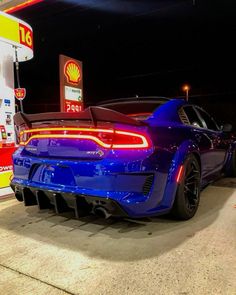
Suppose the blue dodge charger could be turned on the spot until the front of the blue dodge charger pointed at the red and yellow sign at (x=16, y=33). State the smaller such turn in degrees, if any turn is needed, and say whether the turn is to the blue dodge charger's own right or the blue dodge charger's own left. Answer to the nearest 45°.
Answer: approximately 90° to the blue dodge charger's own left

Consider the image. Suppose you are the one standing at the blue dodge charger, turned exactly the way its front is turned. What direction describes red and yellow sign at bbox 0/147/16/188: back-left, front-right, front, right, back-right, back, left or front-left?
left

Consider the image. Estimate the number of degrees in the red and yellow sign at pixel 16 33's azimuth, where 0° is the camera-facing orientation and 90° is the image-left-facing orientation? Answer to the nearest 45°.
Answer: approximately 315°

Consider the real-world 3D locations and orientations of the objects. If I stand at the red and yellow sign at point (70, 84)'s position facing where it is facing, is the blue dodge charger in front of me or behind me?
in front

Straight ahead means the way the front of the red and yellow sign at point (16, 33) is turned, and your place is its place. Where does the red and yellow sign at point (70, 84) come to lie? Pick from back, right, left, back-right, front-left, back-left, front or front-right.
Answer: left

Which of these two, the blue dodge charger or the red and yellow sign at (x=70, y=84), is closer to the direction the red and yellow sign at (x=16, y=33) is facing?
the blue dodge charger

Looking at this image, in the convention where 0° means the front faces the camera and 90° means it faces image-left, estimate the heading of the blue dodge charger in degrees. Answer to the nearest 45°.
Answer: approximately 225°
